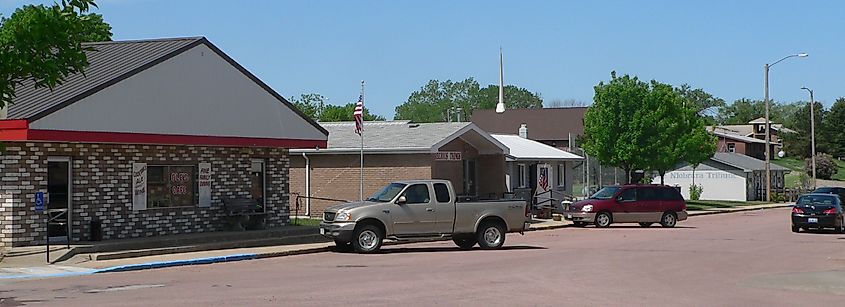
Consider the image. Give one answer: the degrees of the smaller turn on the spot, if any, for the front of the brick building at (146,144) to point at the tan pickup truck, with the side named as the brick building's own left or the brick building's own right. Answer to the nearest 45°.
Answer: approximately 45° to the brick building's own left

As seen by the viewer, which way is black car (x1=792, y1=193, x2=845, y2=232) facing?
away from the camera

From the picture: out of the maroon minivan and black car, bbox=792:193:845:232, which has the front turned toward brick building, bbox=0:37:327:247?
the maroon minivan

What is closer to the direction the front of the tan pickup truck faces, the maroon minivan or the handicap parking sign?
the handicap parking sign

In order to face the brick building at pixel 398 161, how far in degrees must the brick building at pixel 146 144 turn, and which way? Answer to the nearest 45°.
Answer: approximately 90° to its left

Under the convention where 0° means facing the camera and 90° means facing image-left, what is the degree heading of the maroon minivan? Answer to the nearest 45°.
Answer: approximately 45°

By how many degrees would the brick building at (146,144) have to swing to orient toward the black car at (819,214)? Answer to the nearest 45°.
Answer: approximately 45° to its left

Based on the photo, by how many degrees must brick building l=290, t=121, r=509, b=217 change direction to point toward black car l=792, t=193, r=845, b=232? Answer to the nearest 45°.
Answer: approximately 45° to its left

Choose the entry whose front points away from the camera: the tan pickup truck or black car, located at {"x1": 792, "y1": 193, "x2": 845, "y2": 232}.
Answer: the black car

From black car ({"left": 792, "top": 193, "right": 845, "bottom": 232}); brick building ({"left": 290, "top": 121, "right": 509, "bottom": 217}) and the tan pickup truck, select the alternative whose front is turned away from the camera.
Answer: the black car
